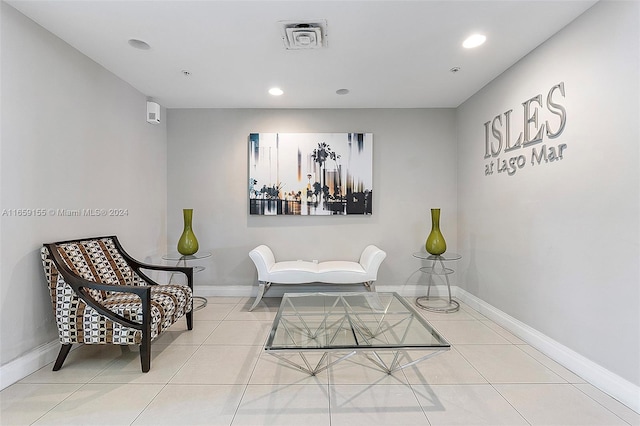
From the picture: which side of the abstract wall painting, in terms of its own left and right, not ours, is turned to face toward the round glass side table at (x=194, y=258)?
right

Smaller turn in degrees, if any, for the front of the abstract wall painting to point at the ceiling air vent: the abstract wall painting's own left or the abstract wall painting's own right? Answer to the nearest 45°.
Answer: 0° — it already faces it

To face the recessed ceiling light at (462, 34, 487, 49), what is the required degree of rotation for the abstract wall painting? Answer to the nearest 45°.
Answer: approximately 45° to its left

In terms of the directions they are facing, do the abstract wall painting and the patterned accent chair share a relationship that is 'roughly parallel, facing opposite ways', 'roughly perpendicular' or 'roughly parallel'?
roughly perpendicular

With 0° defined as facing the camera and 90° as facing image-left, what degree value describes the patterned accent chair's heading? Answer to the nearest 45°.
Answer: approximately 315°

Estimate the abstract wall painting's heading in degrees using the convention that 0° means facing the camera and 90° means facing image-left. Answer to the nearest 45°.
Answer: approximately 0°

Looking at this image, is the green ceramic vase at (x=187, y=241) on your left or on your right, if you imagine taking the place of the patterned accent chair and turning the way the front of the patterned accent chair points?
on your left

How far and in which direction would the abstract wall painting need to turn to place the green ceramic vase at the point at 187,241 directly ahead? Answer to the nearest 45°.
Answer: approximately 90° to its right
